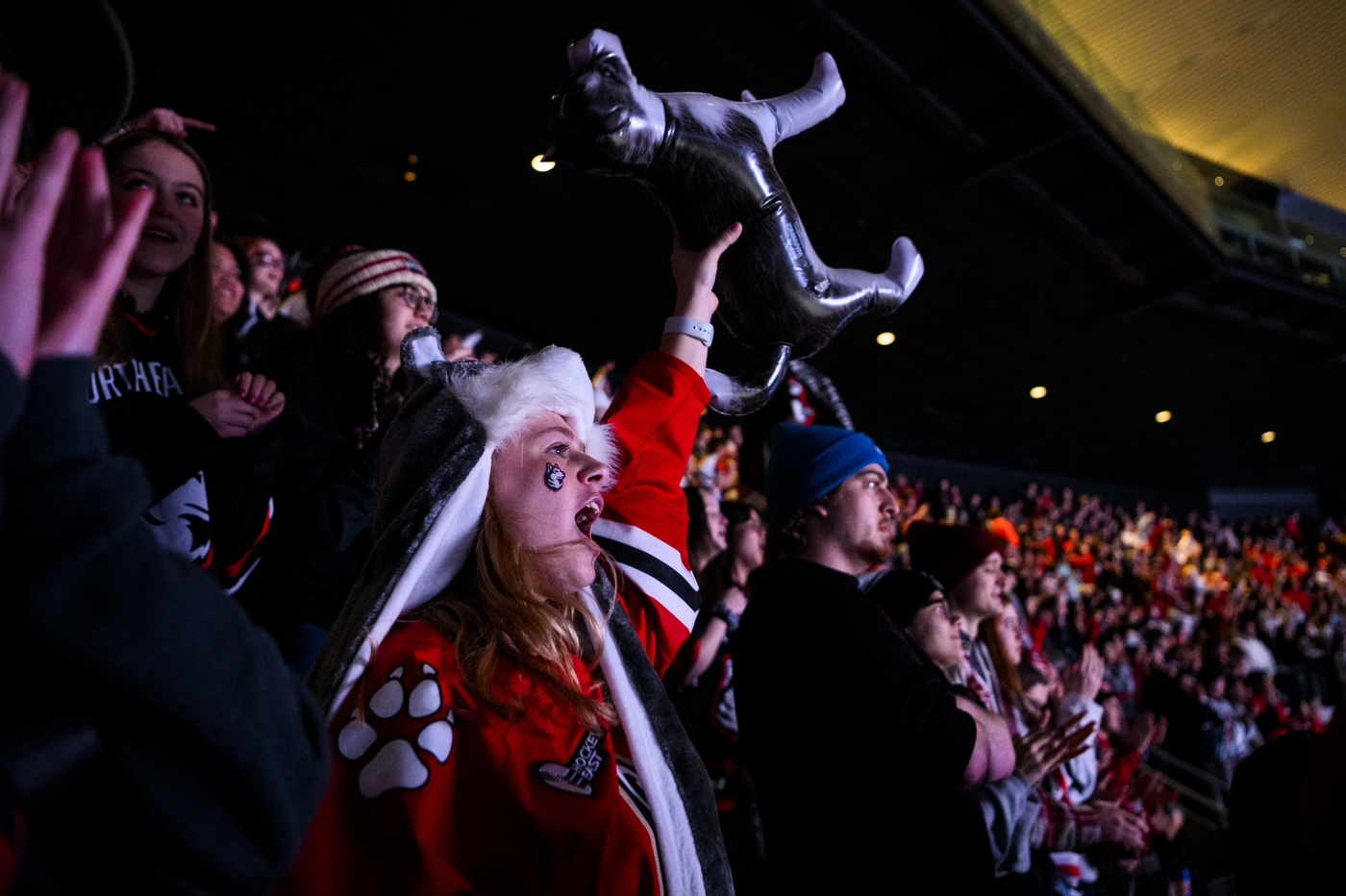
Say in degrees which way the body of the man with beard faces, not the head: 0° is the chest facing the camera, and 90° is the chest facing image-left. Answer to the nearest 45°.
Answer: approximately 270°

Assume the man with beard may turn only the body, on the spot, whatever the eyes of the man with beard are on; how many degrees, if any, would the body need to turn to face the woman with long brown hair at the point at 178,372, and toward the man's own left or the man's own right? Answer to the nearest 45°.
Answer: approximately 180°

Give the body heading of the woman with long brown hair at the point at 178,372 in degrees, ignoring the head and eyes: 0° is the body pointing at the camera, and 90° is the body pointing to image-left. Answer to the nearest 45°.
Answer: approximately 315°
